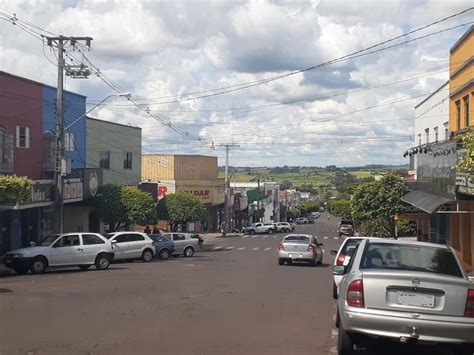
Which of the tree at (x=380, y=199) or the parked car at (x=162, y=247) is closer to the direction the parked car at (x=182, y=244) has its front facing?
the parked car

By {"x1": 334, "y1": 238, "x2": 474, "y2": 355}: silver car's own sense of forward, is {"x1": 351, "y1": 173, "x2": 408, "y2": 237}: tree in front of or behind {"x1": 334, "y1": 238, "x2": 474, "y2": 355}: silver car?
in front

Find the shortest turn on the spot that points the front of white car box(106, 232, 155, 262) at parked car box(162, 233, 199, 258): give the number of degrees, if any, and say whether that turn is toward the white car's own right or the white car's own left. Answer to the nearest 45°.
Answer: approximately 135° to the white car's own right

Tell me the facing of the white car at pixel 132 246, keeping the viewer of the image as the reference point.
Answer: facing to the left of the viewer

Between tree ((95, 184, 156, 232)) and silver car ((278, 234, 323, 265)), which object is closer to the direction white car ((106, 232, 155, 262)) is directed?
the tree

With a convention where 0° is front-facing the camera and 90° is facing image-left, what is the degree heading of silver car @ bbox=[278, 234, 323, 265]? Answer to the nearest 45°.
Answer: approximately 180°

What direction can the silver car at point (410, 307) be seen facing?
away from the camera

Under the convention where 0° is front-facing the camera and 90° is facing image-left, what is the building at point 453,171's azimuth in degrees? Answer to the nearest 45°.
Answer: approximately 90°

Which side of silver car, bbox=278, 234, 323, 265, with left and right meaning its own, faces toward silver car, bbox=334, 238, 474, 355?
back

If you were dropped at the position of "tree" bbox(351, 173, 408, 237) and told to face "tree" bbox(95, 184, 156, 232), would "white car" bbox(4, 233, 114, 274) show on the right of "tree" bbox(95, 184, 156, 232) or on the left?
left

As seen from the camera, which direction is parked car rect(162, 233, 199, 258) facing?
to the viewer's left

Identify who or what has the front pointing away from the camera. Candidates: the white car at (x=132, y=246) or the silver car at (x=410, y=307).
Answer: the silver car

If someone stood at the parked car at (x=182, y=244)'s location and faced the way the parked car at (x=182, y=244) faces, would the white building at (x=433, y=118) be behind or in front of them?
behind
